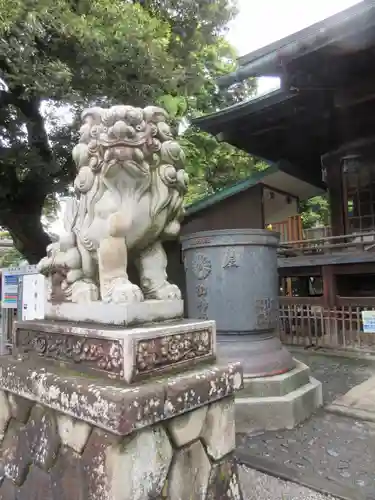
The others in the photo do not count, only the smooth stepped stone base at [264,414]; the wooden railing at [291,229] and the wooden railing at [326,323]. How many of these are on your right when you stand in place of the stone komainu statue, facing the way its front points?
0

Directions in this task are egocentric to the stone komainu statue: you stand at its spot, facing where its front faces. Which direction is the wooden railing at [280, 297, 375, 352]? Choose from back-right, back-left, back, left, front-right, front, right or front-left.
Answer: left

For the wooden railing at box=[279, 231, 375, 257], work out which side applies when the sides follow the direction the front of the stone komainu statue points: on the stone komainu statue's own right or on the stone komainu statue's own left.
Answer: on the stone komainu statue's own left

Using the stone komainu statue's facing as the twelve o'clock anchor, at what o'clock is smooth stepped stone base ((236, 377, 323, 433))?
The smooth stepped stone base is roughly at 9 o'clock from the stone komainu statue.

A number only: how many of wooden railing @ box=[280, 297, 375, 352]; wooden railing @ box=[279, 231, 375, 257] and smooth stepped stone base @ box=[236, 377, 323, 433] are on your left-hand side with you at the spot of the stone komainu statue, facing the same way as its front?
3

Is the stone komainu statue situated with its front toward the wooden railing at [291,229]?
no
